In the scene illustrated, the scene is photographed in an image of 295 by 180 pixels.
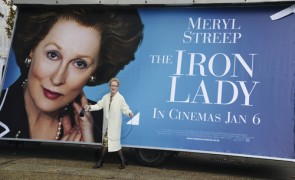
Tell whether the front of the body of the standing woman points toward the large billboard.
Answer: no

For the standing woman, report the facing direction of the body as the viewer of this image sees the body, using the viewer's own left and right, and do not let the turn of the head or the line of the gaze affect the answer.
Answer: facing the viewer and to the left of the viewer
